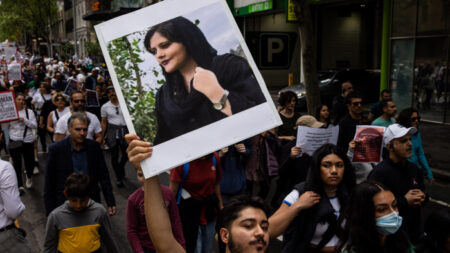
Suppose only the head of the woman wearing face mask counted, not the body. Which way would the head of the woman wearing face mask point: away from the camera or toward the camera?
toward the camera

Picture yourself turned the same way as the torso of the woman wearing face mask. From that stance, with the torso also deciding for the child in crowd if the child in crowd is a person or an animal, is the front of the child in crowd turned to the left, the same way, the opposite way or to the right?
the same way

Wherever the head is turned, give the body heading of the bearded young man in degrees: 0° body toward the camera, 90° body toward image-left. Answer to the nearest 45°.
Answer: approximately 315°

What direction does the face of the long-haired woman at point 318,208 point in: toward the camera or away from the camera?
toward the camera

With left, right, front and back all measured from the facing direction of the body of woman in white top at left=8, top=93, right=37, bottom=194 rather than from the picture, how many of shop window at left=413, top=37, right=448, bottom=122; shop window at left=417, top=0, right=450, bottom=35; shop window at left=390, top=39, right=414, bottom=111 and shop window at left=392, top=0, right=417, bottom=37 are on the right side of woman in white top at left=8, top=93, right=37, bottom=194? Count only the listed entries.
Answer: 0

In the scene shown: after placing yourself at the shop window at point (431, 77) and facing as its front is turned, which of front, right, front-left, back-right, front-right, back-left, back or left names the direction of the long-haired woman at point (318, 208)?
front-left

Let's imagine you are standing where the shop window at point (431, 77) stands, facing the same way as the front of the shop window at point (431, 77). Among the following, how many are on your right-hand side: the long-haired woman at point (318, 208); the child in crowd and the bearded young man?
0

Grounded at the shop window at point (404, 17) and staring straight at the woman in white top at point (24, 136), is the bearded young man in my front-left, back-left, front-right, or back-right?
front-left

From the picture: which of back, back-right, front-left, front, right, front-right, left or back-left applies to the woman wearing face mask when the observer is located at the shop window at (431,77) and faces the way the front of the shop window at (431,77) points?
front-left

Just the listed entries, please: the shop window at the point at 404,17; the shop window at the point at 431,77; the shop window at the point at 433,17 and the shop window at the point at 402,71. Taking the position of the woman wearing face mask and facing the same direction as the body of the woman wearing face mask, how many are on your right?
0

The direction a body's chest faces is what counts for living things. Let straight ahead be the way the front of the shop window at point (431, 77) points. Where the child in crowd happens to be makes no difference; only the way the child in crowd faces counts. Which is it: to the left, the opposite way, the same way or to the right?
to the left

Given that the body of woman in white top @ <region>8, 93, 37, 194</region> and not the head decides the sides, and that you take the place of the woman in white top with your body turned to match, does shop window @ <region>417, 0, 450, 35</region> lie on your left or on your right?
on your left

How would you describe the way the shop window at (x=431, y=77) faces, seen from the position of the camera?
facing the viewer and to the left of the viewer

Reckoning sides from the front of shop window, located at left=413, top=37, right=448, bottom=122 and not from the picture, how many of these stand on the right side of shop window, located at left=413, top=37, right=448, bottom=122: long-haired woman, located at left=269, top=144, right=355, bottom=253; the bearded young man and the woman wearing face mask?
0

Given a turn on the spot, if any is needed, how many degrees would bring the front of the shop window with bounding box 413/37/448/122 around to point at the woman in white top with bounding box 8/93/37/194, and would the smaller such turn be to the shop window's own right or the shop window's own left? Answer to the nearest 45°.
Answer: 0° — it already faces them

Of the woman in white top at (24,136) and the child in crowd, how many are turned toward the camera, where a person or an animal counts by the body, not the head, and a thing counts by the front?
2

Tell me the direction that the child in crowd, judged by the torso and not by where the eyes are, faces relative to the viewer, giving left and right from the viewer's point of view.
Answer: facing the viewer

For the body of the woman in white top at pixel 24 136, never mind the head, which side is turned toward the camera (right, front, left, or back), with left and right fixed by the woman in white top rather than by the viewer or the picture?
front

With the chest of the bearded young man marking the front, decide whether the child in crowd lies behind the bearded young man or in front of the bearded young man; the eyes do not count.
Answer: behind

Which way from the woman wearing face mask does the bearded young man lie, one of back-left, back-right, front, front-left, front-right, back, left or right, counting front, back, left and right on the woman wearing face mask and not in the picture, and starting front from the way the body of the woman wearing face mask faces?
right
